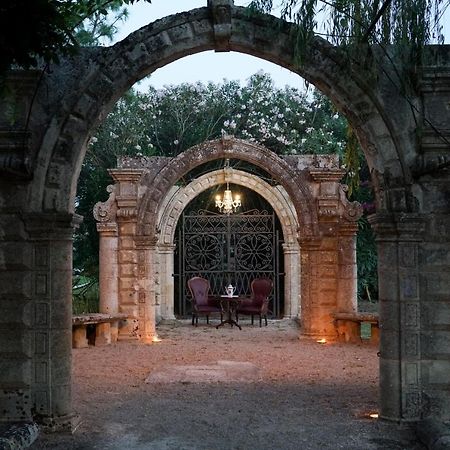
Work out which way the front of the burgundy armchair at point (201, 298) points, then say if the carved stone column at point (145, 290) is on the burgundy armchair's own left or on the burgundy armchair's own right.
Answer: on the burgundy armchair's own right

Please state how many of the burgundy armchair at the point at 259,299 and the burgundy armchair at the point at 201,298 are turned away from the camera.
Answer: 0

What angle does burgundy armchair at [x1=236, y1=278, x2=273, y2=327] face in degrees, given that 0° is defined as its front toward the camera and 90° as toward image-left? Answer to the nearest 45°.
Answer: approximately 45°

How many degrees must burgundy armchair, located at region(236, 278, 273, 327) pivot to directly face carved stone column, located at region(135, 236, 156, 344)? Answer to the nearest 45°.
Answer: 0° — it already faces it

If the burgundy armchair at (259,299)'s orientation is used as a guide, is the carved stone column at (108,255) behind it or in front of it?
in front

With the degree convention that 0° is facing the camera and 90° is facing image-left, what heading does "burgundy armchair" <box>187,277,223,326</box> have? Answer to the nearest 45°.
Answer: approximately 315°

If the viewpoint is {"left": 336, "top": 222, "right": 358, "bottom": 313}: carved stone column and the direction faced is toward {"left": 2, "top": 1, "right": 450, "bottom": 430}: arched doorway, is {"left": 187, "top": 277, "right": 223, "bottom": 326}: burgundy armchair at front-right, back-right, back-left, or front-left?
back-right

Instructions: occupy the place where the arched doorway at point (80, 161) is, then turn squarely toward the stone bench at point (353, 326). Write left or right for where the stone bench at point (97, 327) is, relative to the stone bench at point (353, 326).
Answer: left

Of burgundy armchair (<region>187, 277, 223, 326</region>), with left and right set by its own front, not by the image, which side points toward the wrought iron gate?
left

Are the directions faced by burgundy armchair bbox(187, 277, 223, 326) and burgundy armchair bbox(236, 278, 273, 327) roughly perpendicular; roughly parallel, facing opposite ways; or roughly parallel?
roughly perpendicular
